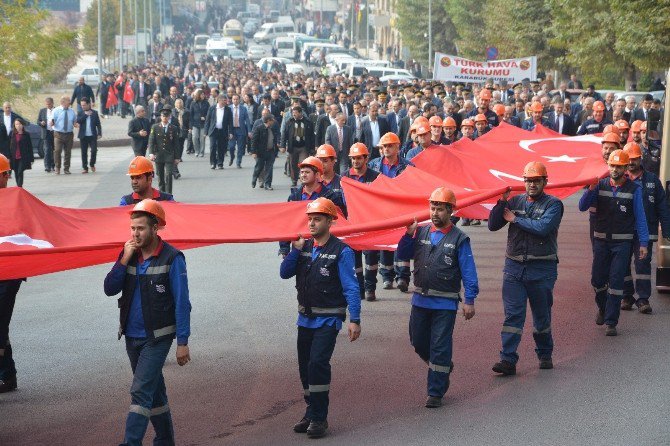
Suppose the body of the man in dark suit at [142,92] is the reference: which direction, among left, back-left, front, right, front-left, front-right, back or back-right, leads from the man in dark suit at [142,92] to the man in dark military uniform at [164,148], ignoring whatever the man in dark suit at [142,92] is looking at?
front

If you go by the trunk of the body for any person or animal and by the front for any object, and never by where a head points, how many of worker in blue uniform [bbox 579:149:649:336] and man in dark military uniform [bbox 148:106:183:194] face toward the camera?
2

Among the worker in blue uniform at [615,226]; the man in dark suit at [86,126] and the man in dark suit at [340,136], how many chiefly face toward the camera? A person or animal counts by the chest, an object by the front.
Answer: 3

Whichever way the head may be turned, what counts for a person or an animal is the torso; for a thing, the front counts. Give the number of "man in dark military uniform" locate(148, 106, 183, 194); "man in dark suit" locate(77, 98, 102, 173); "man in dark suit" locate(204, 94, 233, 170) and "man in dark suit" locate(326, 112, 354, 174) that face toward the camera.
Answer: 4

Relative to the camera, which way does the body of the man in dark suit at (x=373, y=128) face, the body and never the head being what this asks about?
toward the camera

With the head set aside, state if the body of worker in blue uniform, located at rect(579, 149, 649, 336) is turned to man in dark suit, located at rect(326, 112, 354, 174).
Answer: no

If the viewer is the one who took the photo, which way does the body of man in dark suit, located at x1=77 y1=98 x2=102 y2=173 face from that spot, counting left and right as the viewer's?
facing the viewer

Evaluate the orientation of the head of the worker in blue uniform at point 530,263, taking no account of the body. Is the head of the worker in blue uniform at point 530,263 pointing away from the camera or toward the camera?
toward the camera

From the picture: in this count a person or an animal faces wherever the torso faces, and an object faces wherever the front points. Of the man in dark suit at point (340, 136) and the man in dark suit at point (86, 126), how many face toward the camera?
2

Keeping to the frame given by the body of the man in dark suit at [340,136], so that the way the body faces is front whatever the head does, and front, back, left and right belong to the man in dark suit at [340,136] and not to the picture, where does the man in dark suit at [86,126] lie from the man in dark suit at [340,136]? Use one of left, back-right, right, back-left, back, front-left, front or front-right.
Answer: back-right

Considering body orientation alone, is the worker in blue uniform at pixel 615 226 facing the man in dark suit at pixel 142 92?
no

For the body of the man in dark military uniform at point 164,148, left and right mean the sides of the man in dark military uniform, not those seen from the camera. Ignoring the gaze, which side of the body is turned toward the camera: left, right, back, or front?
front

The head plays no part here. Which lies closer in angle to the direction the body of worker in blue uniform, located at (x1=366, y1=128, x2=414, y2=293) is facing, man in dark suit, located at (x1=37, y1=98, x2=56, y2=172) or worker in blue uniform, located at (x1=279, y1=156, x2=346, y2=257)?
the worker in blue uniform

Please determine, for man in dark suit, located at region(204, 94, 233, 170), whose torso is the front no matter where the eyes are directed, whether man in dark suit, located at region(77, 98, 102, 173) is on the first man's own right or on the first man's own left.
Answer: on the first man's own right

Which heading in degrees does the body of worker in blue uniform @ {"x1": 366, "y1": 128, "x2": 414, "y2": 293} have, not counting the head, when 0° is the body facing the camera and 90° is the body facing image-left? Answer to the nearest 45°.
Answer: approximately 0°

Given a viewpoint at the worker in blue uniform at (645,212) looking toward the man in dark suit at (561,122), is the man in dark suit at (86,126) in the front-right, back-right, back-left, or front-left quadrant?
front-left

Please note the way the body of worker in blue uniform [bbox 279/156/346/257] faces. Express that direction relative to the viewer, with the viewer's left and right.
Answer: facing the viewer and to the left of the viewer

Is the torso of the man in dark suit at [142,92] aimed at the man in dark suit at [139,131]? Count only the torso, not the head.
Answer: yes

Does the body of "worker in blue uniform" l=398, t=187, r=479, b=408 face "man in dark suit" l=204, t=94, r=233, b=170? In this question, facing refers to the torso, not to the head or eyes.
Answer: no

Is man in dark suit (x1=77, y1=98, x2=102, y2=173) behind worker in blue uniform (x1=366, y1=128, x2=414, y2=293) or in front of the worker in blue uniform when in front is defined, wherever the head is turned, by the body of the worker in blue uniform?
behind
